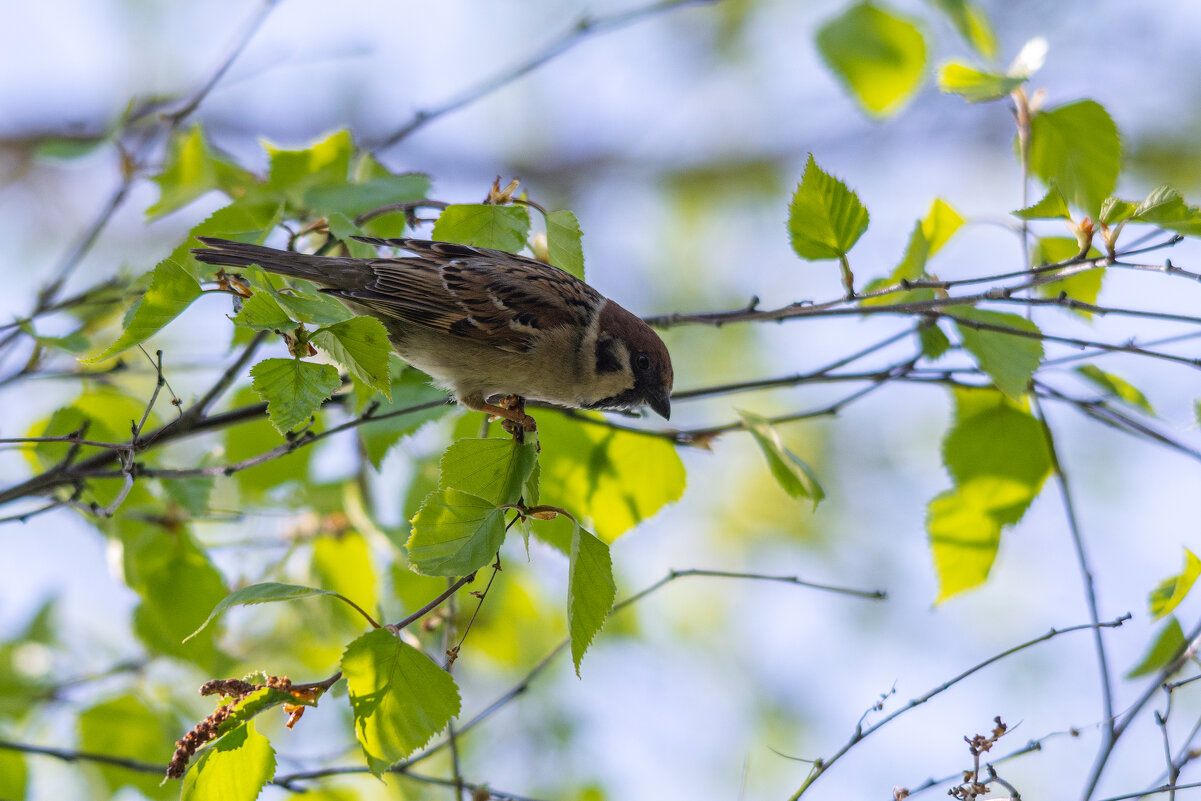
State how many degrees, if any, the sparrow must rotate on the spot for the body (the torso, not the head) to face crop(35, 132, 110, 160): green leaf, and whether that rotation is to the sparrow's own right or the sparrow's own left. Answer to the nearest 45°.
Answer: approximately 180°

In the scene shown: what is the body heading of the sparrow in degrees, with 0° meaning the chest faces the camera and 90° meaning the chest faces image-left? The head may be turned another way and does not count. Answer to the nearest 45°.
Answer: approximately 270°
